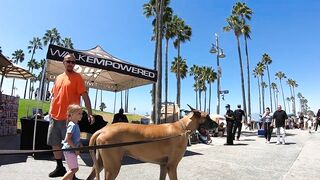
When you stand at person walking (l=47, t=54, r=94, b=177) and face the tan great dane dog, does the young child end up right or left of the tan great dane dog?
right

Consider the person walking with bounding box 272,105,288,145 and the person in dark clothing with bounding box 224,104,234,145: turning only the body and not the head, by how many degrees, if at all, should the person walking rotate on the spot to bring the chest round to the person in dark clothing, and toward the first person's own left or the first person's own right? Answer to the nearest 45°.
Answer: approximately 90° to the first person's own right

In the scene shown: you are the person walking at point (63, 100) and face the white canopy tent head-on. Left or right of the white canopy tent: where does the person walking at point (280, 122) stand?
right

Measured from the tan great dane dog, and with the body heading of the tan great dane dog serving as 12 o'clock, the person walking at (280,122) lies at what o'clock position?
The person walking is roughly at 10 o'clock from the tan great dane dog.

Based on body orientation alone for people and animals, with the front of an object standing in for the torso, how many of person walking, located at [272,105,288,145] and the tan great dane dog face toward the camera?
1

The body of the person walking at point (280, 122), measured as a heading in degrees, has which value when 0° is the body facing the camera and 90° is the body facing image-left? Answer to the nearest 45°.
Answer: approximately 0°

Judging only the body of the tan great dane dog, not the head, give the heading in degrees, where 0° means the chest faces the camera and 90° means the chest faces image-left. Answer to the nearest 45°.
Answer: approximately 270°
